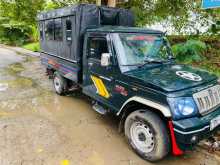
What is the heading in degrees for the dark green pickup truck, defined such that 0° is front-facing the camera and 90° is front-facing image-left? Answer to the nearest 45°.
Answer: approximately 315°

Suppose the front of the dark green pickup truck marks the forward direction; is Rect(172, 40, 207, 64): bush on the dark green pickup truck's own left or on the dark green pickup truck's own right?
on the dark green pickup truck's own left
